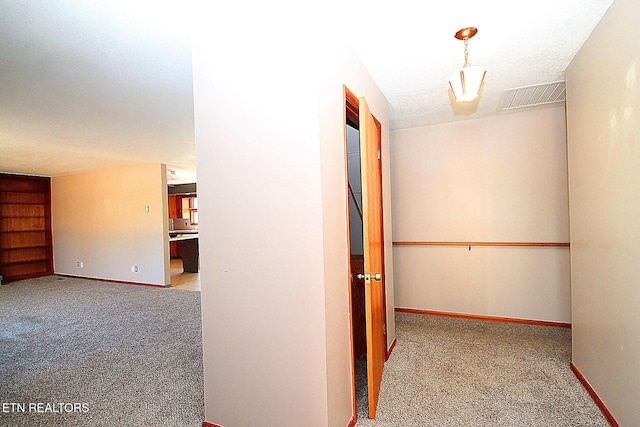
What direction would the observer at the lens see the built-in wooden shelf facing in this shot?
facing the viewer and to the right of the viewer

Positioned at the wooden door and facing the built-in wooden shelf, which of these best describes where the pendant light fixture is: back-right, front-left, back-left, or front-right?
back-right

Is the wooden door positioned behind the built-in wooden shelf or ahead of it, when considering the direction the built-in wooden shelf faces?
ahead

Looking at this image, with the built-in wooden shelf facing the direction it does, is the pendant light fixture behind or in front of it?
in front

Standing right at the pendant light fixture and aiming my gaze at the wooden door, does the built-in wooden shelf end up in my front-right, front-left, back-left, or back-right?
front-right
